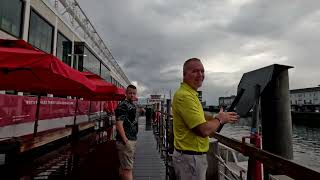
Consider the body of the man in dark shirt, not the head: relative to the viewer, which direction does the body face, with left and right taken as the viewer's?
facing the viewer and to the right of the viewer

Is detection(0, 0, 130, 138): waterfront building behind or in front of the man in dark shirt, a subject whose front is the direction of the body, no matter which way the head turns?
behind

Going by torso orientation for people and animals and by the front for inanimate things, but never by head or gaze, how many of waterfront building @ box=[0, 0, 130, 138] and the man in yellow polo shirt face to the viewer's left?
0

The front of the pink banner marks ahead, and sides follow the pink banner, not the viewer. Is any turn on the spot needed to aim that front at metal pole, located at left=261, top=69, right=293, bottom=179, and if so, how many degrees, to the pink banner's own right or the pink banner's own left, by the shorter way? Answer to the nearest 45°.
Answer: approximately 45° to the pink banner's own right

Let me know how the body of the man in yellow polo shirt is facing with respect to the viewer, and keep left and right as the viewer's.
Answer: facing to the right of the viewer

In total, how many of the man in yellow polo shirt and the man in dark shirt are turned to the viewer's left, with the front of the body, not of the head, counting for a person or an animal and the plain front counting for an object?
0

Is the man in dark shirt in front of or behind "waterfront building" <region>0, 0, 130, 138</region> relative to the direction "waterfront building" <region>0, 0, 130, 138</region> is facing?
in front

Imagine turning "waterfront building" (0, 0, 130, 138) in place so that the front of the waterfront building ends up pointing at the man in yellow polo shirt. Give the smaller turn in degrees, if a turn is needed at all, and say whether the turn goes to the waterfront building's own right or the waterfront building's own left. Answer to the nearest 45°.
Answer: approximately 45° to the waterfront building's own right
